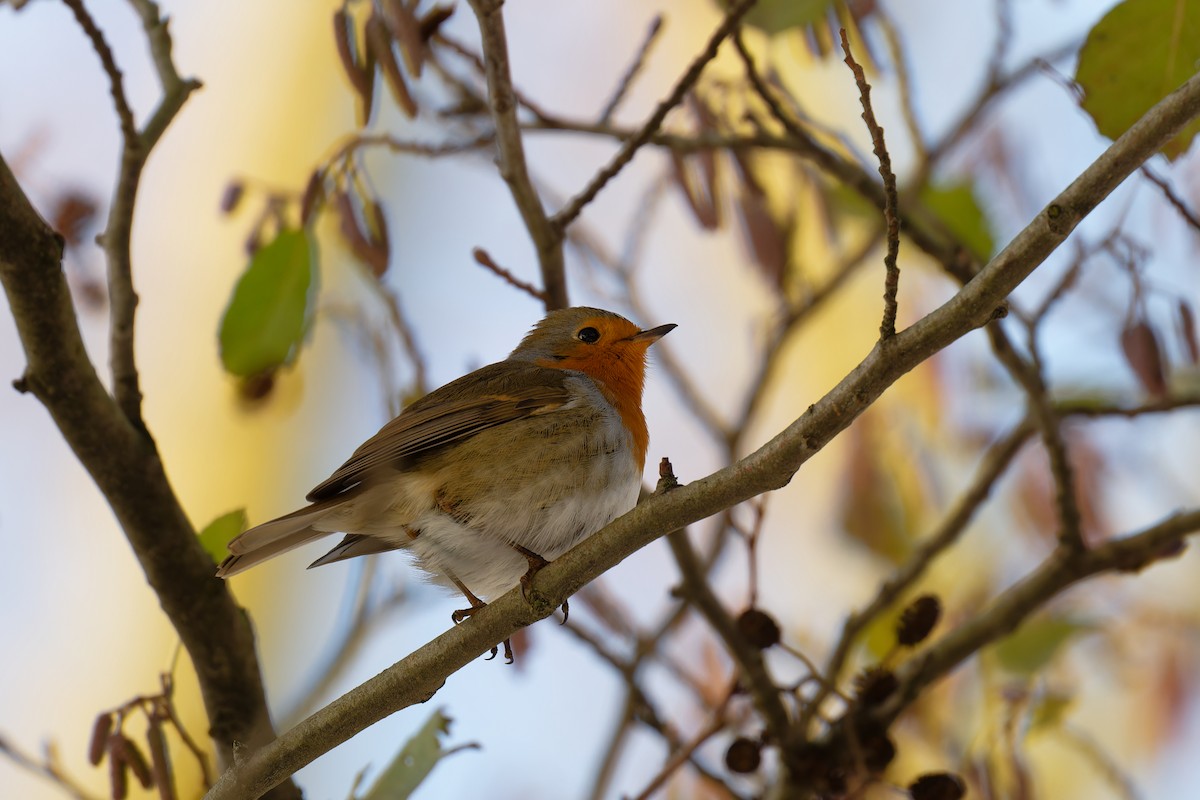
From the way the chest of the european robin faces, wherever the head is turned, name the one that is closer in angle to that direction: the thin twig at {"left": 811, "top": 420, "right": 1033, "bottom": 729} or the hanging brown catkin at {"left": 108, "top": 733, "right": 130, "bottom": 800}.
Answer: the thin twig

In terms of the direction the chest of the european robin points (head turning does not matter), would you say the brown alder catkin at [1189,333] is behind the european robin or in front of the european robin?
in front

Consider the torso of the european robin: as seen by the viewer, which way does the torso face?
to the viewer's right
